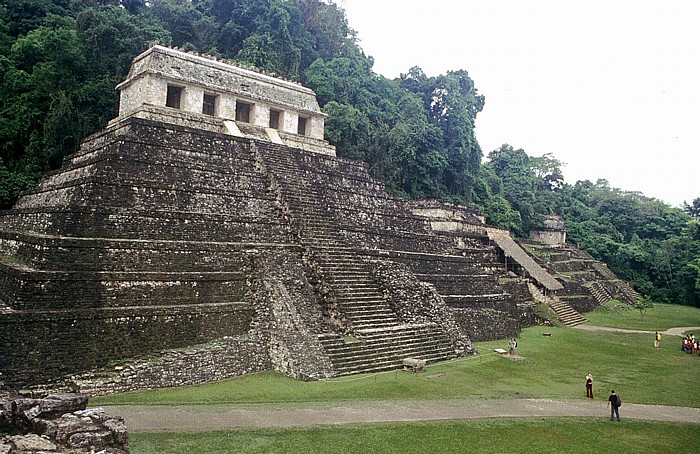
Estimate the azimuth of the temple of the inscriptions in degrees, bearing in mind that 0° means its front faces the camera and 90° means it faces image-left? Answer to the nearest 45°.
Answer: approximately 315°

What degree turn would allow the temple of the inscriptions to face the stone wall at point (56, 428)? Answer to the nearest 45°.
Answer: approximately 45° to its right

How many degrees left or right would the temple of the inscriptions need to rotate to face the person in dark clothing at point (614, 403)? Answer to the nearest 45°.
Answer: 0° — it already faces them

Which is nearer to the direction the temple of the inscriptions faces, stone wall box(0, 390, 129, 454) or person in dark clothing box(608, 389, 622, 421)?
the person in dark clothing
